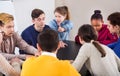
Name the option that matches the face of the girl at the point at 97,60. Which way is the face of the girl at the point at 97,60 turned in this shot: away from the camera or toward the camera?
away from the camera

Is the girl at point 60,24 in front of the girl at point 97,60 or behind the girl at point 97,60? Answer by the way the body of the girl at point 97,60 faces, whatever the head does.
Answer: in front

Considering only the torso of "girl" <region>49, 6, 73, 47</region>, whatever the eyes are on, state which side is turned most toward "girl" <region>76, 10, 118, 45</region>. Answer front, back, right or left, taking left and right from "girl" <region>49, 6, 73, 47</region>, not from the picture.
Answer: left

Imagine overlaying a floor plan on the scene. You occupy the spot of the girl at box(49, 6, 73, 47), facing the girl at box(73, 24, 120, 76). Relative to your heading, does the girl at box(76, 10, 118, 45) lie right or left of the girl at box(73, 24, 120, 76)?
left

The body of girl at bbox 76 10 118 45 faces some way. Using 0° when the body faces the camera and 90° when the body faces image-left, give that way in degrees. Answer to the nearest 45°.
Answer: approximately 45°

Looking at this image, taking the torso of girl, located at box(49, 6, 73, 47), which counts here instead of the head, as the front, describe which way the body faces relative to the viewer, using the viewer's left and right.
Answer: facing the viewer and to the left of the viewer

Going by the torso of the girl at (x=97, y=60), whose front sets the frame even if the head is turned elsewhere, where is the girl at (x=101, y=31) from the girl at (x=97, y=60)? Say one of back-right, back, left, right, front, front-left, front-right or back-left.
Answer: front-right

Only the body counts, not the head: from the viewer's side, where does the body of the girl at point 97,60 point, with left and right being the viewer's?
facing away from the viewer and to the left of the viewer

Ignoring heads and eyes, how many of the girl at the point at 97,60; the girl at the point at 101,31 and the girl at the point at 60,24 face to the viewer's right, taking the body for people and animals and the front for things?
0

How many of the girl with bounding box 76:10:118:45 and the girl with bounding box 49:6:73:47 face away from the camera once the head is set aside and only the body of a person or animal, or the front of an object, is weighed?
0
